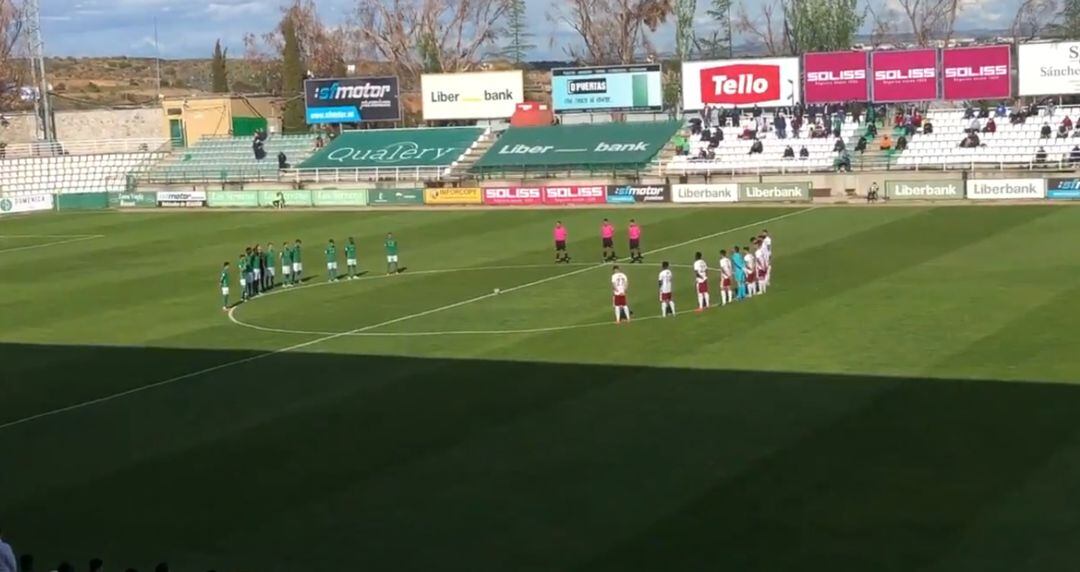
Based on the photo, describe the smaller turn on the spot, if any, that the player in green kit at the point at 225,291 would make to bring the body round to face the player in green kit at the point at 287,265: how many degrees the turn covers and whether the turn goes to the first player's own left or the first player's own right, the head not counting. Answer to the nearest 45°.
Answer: approximately 45° to the first player's own left

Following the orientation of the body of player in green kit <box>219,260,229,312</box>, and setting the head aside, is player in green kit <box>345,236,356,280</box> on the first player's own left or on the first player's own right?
on the first player's own left

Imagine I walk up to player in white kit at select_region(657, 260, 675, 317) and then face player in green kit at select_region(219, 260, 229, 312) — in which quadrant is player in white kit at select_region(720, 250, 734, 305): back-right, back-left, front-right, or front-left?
back-right
